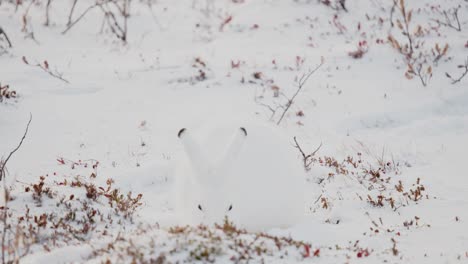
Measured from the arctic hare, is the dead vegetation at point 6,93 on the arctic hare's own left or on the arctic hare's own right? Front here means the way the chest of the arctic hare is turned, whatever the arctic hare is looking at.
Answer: on the arctic hare's own right

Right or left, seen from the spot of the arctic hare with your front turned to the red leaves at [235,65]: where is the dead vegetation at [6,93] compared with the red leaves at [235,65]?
left

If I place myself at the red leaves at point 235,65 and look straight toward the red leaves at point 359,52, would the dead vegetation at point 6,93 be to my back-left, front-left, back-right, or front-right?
back-right

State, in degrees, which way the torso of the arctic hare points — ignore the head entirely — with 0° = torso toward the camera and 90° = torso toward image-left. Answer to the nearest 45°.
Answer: approximately 45°

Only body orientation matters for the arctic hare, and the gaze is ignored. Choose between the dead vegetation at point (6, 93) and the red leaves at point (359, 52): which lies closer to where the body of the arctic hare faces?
the dead vegetation

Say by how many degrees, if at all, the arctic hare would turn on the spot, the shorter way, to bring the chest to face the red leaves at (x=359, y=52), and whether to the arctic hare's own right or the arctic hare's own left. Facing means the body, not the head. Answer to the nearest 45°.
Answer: approximately 180°

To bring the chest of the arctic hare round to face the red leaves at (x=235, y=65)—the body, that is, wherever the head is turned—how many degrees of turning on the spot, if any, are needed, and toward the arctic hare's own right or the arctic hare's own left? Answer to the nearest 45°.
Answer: approximately 135° to the arctic hare's own right

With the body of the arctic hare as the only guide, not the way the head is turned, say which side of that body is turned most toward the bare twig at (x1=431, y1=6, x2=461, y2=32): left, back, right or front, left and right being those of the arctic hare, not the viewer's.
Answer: back

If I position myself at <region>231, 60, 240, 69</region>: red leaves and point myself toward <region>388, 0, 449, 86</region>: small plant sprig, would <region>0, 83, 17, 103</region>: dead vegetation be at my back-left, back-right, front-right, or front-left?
back-right

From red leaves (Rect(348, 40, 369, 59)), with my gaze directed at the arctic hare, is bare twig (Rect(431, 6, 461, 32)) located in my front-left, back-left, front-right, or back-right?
back-left

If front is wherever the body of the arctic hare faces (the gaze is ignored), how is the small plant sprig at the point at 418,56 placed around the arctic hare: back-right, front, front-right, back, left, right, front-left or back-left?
back

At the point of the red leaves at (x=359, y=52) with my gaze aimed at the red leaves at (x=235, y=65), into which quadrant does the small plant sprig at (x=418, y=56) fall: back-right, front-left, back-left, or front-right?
back-left

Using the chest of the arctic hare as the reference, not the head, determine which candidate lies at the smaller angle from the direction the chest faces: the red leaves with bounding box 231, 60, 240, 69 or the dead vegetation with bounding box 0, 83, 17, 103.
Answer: the dead vegetation
